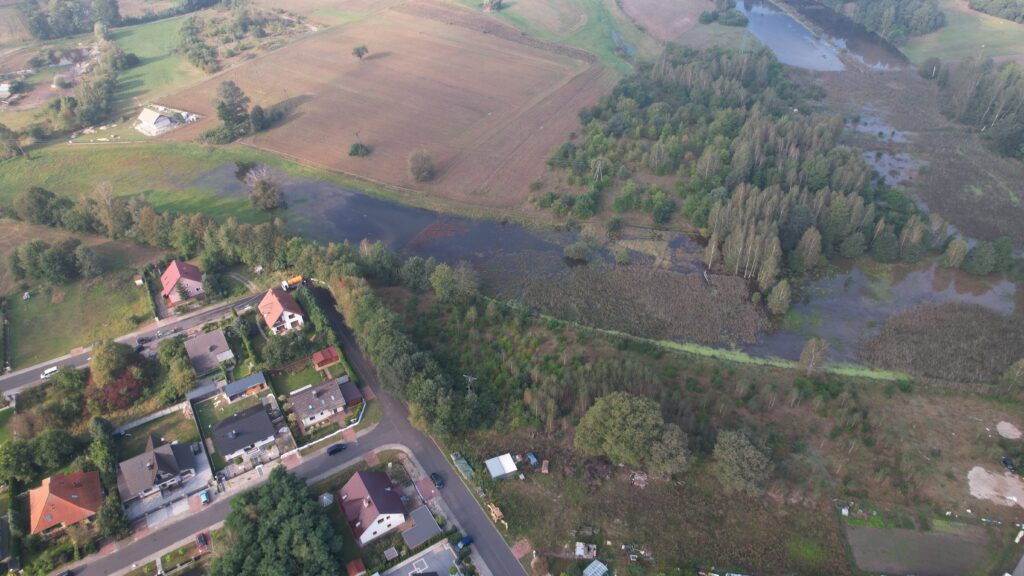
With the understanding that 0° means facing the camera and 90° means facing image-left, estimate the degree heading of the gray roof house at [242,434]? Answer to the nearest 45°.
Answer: approximately 315°

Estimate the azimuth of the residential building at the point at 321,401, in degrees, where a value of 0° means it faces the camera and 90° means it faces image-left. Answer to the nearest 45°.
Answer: approximately 315°

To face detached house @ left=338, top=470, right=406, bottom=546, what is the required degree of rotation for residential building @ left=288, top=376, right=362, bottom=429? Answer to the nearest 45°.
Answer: approximately 45° to its right

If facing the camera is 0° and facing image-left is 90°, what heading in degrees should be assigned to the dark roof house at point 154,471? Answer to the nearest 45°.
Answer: approximately 315°

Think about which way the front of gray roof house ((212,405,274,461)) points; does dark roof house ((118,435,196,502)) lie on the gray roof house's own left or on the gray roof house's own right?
on the gray roof house's own right

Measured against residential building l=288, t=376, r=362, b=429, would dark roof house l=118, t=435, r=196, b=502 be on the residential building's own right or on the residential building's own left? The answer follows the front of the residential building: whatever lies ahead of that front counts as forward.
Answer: on the residential building's own right

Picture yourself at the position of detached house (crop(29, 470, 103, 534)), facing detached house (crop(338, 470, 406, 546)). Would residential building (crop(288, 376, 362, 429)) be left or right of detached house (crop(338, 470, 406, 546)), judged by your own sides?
left

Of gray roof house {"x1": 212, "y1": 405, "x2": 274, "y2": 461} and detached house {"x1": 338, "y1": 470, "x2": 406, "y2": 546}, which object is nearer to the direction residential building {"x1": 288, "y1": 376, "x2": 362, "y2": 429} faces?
the detached house
